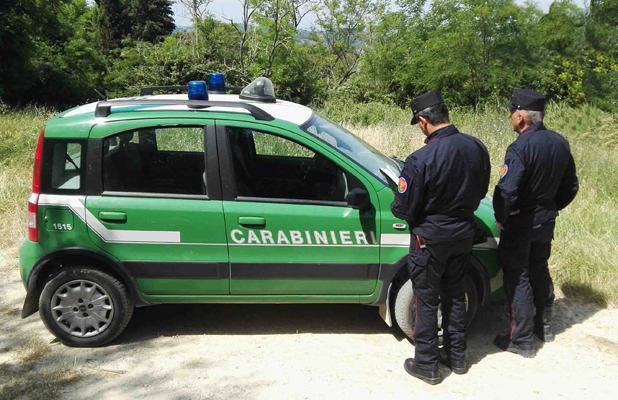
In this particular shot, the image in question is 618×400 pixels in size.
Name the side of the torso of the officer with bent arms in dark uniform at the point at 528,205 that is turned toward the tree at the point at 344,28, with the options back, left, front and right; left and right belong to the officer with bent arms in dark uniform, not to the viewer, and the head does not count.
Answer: front

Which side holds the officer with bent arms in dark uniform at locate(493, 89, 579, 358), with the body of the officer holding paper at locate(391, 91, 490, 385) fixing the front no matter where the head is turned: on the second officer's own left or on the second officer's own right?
on the second officer's own right

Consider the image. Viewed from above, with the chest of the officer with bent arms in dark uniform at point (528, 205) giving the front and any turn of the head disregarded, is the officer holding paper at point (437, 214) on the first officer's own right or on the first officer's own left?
on the first officer's own left

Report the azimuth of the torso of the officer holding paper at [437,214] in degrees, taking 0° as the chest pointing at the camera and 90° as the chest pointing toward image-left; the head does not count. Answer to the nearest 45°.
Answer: approximately 135°

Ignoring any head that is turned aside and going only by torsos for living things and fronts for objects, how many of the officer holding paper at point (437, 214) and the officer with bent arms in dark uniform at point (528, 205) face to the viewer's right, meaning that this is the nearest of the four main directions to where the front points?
0

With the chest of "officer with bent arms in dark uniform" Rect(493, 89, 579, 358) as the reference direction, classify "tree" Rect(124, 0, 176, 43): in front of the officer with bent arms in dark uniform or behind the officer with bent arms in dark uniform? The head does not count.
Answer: in front

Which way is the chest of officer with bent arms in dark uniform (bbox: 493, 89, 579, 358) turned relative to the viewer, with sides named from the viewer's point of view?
facing away from the viewer and to the left of the viewer

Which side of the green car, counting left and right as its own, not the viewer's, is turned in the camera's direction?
right

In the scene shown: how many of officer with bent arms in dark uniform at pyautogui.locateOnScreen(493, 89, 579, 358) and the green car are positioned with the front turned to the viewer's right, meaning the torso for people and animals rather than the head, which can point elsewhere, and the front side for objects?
1

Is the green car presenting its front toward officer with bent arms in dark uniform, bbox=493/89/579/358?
yes
